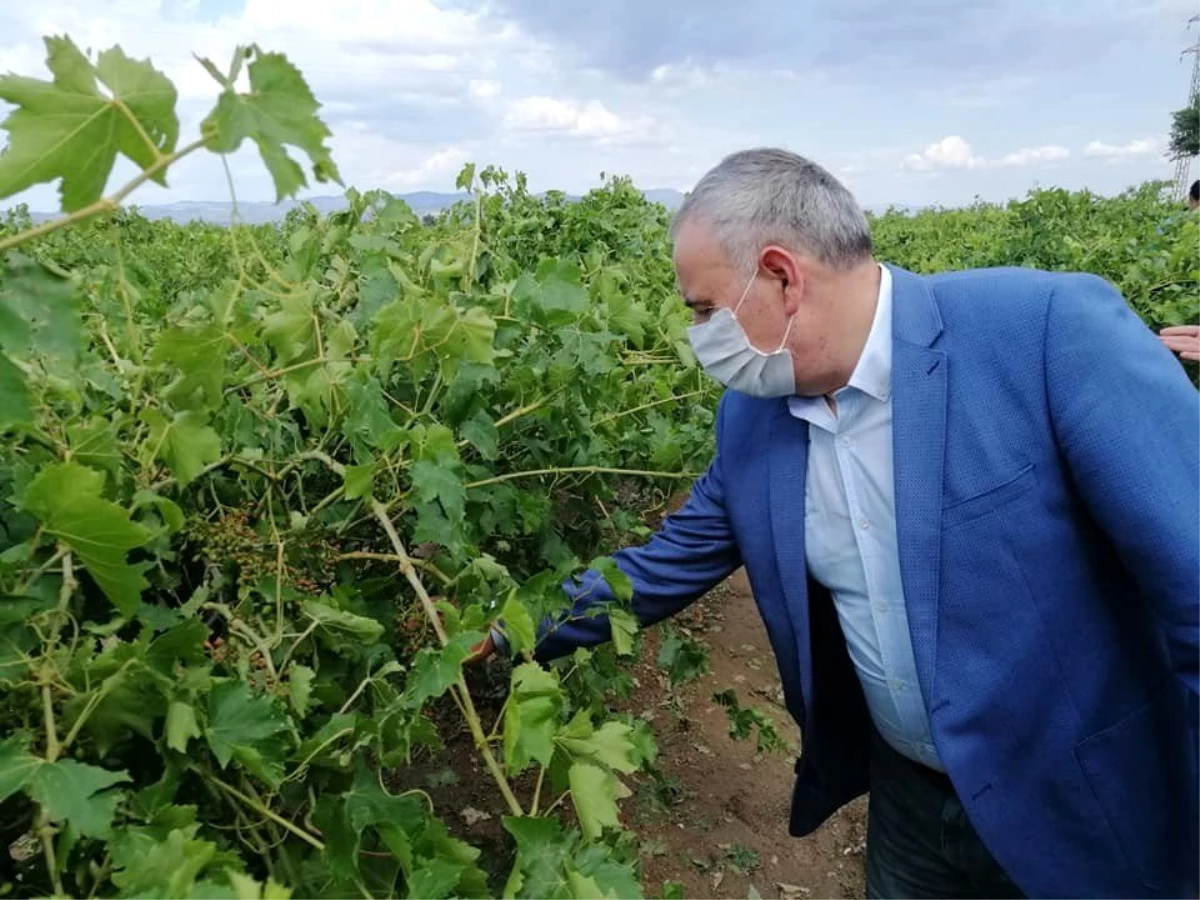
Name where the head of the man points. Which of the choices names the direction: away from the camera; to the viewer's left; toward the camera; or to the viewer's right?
to the viewer's left

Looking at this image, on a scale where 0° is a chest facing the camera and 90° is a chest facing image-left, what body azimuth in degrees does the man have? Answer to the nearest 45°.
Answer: approximately 45°
